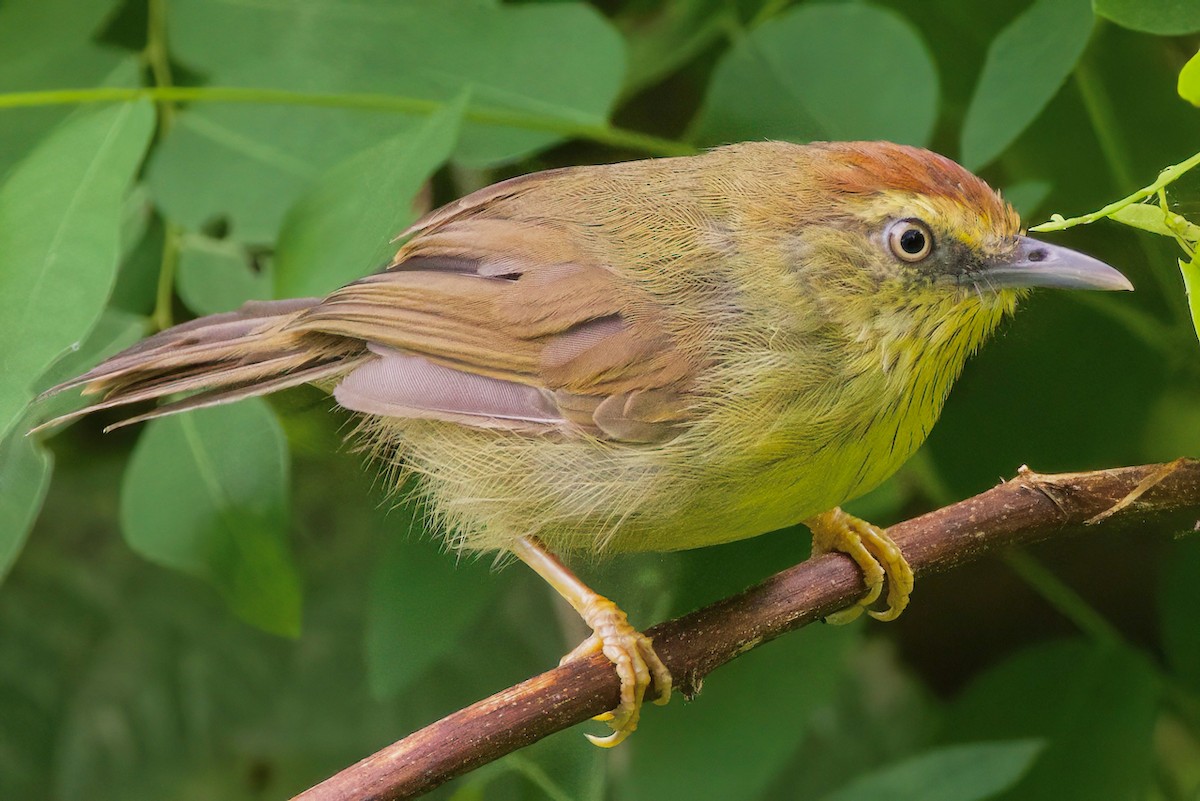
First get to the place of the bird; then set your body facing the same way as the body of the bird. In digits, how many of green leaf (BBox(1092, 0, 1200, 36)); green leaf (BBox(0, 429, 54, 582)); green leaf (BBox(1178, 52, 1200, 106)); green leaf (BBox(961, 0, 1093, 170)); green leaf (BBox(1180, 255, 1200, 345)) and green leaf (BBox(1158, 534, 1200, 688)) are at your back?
1

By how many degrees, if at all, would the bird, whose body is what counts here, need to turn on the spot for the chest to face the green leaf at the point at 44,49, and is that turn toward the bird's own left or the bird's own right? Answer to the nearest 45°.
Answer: approximately 180°

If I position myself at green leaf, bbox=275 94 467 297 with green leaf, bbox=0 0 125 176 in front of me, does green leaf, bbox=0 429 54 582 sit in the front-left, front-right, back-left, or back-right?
front-left

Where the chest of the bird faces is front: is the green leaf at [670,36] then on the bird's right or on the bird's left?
on the bird's left

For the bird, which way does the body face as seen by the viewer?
to the viewer's right

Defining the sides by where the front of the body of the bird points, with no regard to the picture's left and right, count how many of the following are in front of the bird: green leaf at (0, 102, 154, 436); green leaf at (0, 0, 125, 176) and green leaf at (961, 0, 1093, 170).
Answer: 1

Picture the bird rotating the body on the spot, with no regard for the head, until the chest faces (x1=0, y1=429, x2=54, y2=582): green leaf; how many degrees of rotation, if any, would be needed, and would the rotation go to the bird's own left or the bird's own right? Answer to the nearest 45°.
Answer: approximately 180°

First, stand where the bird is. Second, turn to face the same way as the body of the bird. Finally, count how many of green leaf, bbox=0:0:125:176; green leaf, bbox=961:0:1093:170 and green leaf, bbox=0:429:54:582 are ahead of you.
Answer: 1

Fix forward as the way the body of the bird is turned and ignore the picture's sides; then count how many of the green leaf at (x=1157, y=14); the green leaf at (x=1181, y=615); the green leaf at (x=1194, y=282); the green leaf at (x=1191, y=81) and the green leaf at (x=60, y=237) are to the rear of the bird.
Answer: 1

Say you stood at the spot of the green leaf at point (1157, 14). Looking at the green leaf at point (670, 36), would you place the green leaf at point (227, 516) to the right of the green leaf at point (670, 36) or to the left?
left
